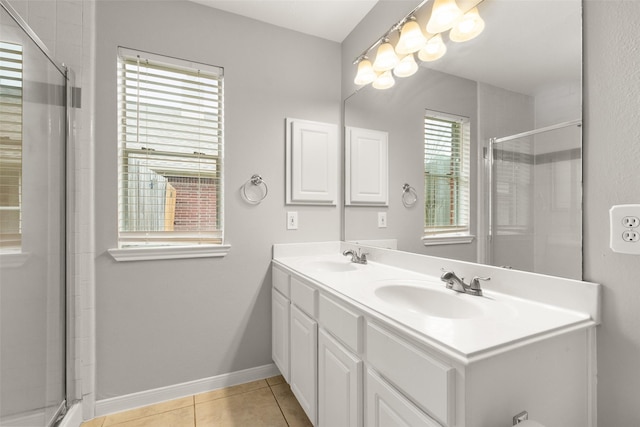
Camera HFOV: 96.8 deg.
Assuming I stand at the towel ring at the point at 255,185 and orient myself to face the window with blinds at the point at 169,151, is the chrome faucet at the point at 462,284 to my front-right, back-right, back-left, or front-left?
back-left

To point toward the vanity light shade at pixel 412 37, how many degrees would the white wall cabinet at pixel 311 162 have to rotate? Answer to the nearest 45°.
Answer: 0° — it already faces it

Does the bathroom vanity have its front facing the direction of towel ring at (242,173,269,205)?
no

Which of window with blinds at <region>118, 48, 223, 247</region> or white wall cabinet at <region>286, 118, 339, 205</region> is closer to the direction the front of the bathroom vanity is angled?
the window with blinds

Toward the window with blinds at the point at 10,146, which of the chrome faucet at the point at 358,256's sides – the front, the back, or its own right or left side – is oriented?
front

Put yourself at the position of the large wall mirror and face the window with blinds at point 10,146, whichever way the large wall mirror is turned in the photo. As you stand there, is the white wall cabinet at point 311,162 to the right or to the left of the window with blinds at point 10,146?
right

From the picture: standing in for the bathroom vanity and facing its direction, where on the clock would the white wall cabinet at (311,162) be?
The white wall cabinet is roughly at 3 o'clock from the bathroom vanity.

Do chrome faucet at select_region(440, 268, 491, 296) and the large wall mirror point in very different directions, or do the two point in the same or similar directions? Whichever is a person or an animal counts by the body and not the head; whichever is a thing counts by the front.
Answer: same or similar directions

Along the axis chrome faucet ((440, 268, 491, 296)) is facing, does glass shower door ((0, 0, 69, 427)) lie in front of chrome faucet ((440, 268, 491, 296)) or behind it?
in front

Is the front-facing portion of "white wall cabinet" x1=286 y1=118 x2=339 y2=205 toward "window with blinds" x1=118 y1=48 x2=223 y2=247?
no

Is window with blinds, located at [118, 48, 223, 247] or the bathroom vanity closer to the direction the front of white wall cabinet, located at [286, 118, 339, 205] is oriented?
the bathroom vanity

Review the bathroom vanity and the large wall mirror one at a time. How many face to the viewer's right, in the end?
0

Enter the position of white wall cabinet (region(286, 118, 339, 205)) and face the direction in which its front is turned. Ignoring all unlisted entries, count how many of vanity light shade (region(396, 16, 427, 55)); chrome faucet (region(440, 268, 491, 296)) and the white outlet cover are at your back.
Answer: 0

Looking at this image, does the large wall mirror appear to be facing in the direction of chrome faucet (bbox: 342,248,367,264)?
no

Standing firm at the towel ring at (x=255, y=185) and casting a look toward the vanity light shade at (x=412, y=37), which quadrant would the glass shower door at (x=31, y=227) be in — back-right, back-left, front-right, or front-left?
back-right

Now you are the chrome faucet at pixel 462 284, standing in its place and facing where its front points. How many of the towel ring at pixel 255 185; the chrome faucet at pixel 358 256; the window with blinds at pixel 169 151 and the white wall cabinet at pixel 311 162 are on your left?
0

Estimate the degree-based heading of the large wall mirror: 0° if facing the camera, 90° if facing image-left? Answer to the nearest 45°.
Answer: approximately 45°

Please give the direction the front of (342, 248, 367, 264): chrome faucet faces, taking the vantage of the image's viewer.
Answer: facing the viewer and to the left of the viewer
